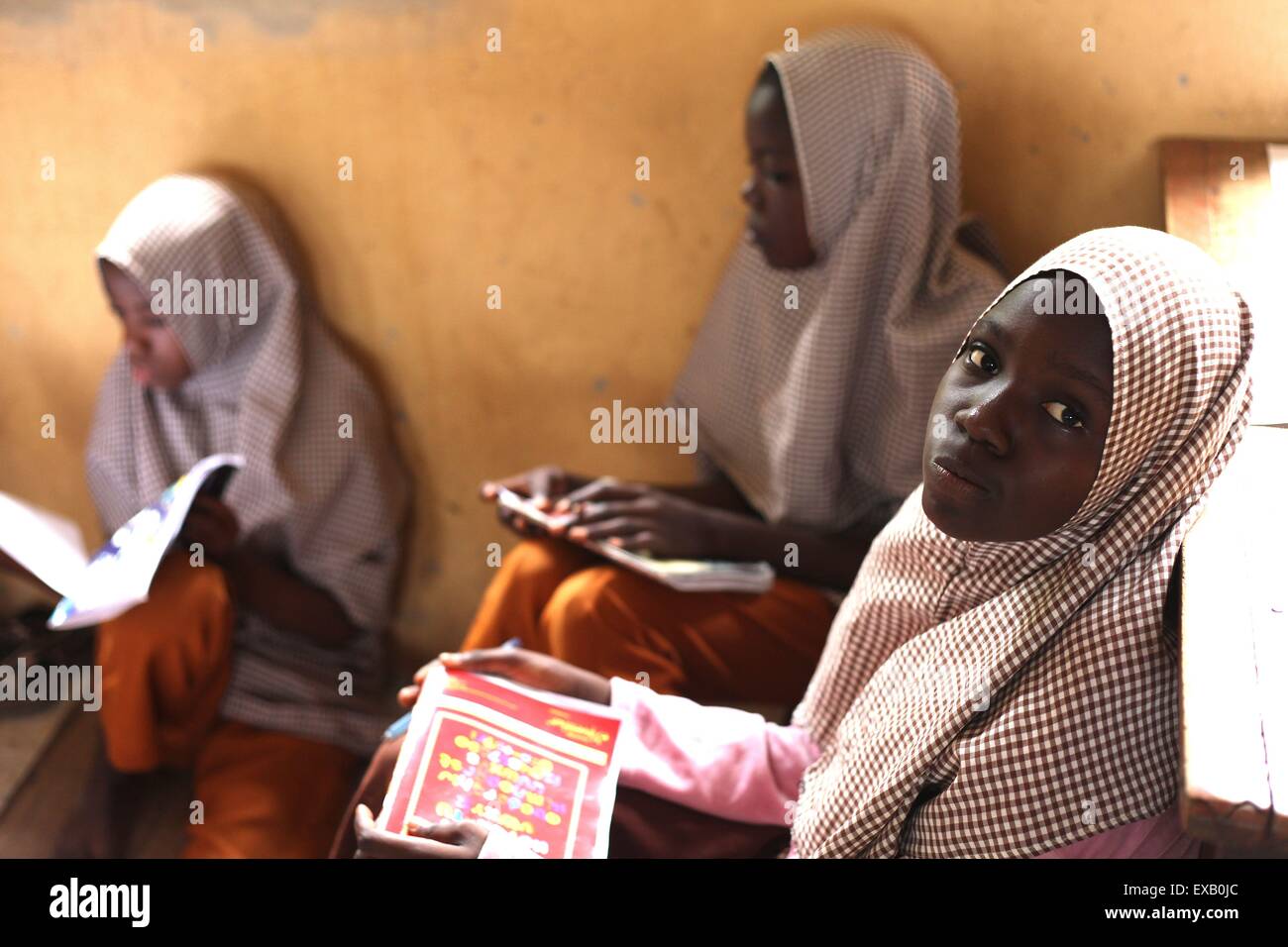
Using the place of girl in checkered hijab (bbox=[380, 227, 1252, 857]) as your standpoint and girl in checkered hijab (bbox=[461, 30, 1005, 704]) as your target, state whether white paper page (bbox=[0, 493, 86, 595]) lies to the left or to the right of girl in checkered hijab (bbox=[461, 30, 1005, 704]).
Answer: left

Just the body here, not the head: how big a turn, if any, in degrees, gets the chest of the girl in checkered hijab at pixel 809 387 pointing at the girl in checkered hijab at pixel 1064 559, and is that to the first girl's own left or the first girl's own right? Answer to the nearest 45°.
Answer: approximately 90° to the first girl's own left

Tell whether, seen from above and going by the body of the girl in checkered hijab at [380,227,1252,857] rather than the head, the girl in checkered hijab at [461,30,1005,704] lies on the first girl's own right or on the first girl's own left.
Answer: on the first girl's own right

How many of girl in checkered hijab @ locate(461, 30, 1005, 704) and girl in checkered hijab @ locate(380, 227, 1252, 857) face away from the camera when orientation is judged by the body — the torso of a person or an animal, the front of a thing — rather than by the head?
0

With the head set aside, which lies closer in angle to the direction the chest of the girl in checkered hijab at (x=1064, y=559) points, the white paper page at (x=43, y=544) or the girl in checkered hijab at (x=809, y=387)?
the white paper page

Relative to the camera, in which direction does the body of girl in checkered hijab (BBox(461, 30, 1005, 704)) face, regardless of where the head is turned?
to the viewer's left

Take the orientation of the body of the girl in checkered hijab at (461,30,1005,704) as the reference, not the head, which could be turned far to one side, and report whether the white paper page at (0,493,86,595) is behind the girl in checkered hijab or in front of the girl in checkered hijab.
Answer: in front

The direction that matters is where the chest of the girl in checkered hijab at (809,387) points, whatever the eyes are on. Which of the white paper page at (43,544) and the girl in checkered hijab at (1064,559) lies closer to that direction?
the white paper page

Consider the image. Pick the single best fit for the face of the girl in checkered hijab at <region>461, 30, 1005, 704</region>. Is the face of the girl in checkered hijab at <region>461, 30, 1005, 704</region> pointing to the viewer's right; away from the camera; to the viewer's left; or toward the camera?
to the viewer's left
